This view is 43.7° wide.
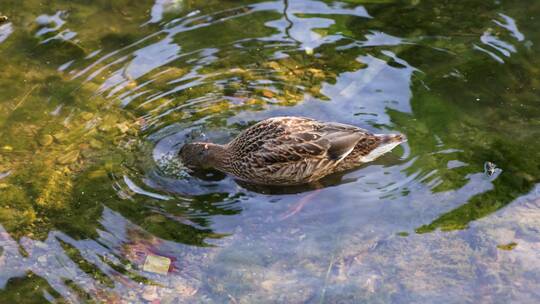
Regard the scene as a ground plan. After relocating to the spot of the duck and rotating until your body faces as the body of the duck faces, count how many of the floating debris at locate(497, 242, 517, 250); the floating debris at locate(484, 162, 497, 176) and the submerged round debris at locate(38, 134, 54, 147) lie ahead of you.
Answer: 1

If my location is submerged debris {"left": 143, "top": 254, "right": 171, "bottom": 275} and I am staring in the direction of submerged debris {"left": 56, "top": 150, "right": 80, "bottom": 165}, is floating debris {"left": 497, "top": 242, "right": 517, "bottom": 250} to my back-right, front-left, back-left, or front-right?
back-right

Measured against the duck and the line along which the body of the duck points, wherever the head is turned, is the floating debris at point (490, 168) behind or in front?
behind

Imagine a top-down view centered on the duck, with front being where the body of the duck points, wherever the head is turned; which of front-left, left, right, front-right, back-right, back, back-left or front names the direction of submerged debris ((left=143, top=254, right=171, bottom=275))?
front-left

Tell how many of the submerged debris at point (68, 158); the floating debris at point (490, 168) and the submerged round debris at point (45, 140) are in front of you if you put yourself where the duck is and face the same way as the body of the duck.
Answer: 2

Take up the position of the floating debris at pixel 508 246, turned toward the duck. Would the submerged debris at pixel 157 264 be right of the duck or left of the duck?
left

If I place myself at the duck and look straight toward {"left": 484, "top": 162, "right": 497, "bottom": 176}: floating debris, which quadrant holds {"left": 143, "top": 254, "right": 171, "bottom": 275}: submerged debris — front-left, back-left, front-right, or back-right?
back-right

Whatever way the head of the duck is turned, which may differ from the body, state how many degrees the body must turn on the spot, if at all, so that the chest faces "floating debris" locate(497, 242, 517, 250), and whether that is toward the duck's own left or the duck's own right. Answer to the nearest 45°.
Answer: approximately 135° to the duck's own left

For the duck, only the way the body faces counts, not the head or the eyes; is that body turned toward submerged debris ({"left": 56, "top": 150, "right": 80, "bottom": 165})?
yes

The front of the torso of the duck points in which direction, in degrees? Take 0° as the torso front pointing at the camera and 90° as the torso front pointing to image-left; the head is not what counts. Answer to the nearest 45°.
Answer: approximately 90°

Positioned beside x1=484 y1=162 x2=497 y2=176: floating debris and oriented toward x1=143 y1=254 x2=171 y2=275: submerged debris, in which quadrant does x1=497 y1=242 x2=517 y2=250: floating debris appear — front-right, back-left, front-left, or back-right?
front-left

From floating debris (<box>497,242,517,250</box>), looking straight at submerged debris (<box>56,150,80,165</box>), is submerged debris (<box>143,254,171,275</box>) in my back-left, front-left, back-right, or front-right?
front-left

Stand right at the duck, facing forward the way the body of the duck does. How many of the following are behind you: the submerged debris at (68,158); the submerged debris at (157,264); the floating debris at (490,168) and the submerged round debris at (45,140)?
1

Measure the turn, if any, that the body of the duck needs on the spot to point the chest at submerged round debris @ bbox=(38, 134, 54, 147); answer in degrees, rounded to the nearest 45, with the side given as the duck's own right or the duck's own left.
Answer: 0° — it already faces it

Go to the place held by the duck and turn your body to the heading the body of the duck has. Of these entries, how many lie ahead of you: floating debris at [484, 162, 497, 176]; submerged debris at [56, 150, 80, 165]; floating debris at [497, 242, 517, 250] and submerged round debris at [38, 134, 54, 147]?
2
